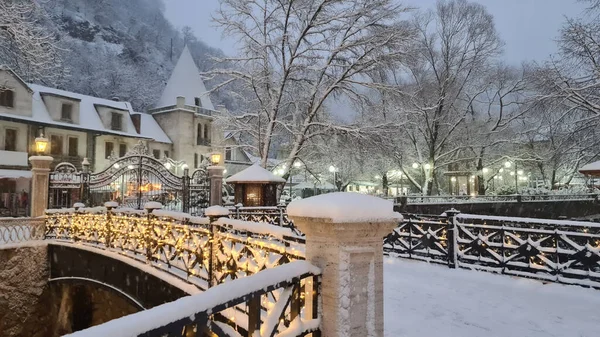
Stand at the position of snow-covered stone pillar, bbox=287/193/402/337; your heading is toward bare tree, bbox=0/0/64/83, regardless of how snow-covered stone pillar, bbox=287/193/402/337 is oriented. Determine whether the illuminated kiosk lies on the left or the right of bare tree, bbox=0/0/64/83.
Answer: right

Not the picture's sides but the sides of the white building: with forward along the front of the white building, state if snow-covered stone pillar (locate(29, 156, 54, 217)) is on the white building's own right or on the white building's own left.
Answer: on the white building's own right

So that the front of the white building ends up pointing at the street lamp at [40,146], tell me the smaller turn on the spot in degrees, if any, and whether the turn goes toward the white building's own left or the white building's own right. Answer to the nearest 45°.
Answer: approximately 45° to the white building's own right

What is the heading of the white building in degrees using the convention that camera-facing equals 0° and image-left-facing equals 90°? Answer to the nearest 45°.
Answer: approximately 315°
